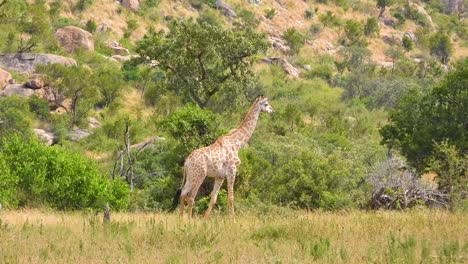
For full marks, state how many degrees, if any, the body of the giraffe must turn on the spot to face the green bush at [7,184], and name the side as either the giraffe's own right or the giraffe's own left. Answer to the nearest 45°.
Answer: approximately 135° to the giraffe's own left

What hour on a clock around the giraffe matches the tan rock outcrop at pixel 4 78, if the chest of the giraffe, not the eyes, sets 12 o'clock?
The tan rock outcrop is roughly at 8 o'clock from the giraffe.

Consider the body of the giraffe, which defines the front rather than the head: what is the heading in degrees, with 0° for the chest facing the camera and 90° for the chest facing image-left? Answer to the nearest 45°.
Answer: approximately 270°

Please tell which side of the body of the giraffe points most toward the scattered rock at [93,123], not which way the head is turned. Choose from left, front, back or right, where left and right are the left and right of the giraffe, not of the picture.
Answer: left

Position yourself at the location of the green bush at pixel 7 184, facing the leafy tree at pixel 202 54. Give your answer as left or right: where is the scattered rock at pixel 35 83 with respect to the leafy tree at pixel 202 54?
left
